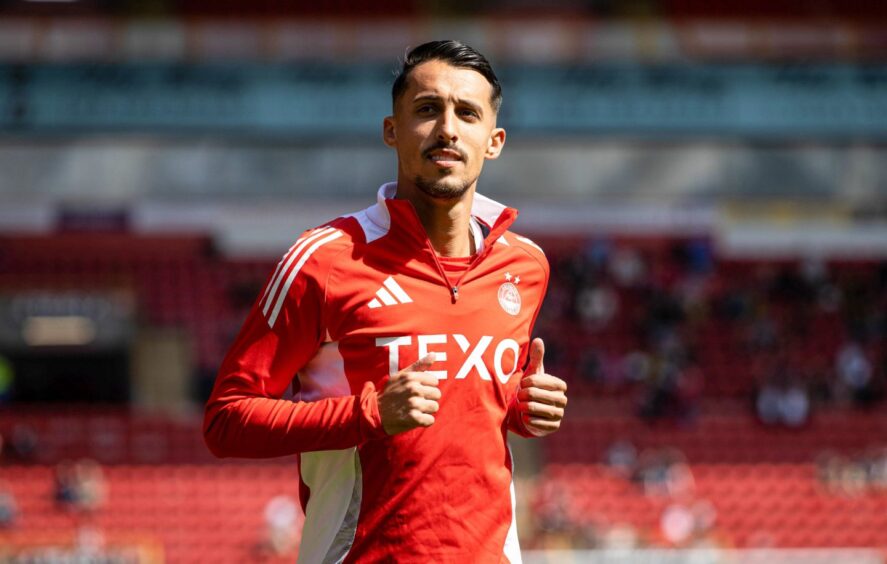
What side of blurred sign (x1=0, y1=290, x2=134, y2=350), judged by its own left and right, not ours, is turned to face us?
front

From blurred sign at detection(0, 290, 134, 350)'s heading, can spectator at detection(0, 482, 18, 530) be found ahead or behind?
ahead

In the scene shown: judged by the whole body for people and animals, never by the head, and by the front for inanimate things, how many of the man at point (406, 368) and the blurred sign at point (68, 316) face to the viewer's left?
0

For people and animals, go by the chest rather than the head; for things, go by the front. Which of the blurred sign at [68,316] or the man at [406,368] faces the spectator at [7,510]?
the blurred sign

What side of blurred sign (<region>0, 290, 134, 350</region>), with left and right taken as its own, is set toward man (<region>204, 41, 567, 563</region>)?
front

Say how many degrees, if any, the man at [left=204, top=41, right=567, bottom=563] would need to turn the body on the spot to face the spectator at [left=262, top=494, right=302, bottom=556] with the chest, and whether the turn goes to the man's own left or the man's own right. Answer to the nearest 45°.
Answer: approximately 135° to the man's own left

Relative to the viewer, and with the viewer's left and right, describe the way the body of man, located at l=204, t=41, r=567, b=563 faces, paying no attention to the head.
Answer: facing the viewer and to the right of the viewer

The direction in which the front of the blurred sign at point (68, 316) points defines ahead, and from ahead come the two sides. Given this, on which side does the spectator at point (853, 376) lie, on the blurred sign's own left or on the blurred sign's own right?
on the blurred sign's own left

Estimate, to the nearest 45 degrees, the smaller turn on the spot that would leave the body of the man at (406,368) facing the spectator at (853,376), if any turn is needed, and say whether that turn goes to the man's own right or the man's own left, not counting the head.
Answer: approximately 135° to the man's own left

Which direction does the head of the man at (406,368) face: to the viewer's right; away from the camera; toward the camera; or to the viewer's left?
toward the camera

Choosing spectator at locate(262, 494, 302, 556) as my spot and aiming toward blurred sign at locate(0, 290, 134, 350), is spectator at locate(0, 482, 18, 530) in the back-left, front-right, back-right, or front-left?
front-left

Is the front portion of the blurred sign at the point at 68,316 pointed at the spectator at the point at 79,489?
yes

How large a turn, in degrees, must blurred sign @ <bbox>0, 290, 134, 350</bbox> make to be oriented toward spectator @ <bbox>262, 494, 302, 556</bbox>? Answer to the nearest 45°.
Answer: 0° — it already faces them
